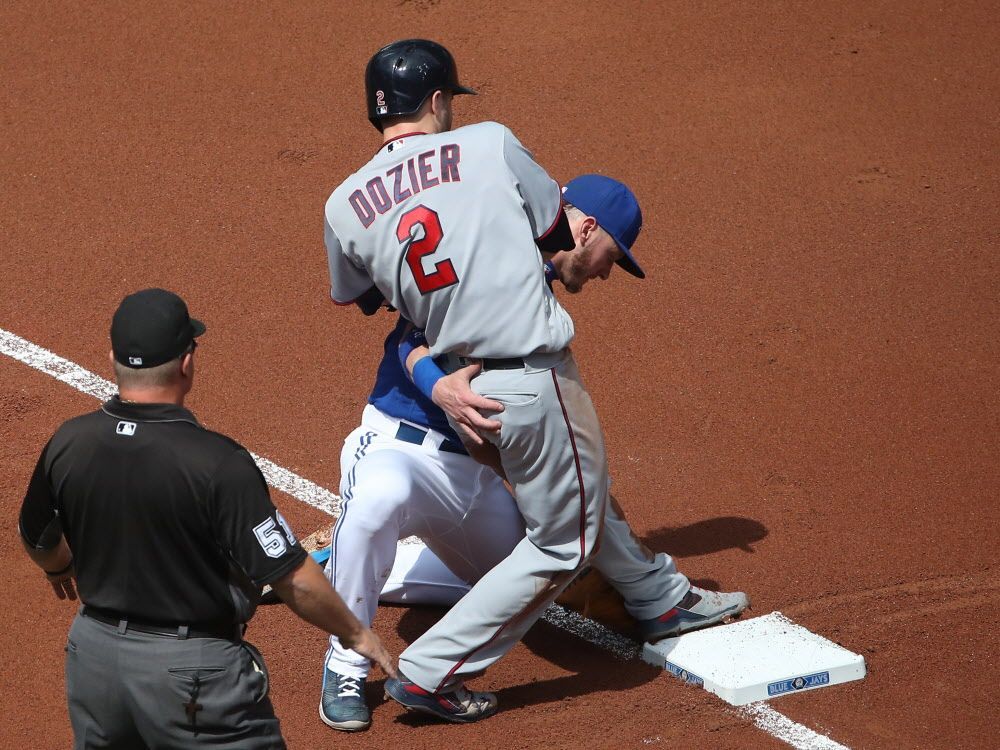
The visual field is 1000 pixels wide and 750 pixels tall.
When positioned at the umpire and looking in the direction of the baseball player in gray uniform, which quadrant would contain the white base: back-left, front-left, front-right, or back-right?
front-right

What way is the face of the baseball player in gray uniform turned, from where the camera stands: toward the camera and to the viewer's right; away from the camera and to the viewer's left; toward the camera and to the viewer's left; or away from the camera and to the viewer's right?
away from the camera and to the viewer's right

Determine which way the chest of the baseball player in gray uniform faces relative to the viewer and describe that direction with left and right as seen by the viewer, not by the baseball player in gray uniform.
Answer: facing away from the viewer and to the right of the viewer

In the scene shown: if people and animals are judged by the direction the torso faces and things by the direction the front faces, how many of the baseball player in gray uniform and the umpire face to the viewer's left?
0

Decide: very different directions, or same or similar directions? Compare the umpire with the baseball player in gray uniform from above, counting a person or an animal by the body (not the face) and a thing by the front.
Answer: same or similar directions

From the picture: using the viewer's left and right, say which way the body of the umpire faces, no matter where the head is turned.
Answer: facing away from the viewer and to the right of the viewer

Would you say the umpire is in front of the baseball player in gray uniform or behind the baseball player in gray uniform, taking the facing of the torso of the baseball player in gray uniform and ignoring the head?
behind

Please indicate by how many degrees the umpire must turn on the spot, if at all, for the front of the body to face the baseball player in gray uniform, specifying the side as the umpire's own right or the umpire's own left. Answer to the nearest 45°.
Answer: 0° — they already face them
